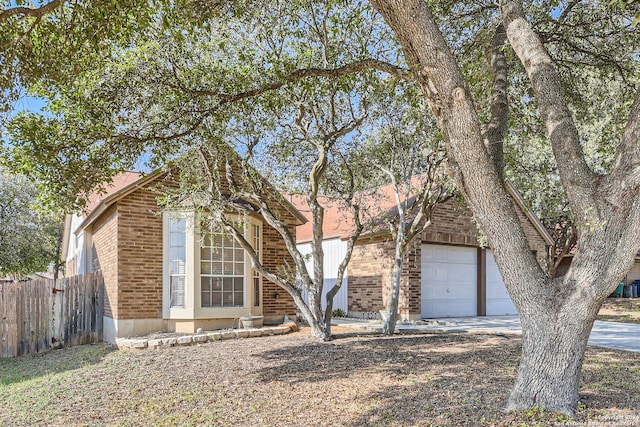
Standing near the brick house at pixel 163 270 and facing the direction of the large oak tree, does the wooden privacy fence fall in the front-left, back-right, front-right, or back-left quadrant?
back-right

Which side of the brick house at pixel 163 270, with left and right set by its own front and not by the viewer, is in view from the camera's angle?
front

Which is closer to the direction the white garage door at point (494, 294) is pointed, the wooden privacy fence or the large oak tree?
the large oak tree

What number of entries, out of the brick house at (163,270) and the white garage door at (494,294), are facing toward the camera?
2

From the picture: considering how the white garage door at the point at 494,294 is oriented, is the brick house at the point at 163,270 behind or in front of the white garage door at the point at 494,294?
in front

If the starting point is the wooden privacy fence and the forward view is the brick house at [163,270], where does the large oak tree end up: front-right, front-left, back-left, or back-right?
front-right

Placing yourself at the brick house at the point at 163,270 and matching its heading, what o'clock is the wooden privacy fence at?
The wooden privacy fence is roughly at 4 o'clock from the brick house.

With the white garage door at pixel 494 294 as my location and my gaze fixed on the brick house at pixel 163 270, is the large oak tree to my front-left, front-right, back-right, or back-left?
front-left

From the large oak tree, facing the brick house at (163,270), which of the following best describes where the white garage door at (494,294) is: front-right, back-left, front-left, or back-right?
front-right

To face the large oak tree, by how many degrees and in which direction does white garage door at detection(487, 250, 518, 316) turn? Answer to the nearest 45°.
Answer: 0° — it already faces it
